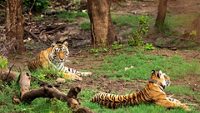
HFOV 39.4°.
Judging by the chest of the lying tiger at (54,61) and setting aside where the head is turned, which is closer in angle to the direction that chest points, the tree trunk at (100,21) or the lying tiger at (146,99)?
the lying tiger

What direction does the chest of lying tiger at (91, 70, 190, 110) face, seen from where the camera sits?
to the viewer's right

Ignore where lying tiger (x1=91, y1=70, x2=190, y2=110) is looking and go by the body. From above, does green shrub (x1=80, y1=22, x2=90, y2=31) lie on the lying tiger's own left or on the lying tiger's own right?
on the lying tiger's own left

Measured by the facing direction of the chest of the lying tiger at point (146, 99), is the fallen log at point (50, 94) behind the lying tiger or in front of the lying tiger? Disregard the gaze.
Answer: behind

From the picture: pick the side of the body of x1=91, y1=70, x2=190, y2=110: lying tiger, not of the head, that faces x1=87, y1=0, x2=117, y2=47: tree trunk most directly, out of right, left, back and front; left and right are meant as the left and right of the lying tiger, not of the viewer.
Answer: left

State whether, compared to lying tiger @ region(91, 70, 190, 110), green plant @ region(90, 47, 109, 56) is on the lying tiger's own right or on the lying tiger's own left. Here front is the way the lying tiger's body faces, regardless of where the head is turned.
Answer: on the lying tiger's own left
